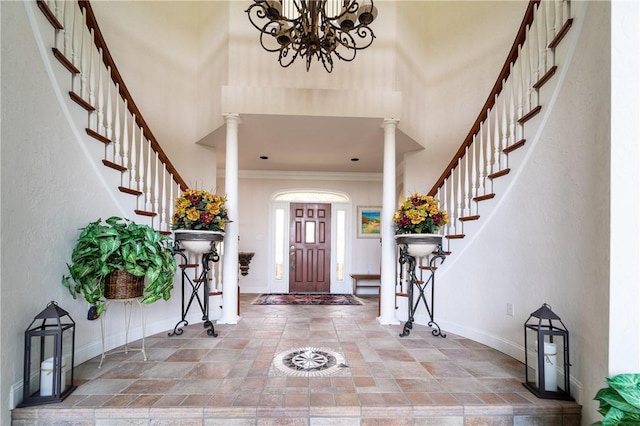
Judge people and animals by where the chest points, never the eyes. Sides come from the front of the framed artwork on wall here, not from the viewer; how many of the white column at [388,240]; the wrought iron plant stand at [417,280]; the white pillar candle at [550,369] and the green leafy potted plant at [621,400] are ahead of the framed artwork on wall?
4

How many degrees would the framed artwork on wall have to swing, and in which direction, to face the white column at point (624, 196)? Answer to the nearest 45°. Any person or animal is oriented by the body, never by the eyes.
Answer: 0° — it already faces it

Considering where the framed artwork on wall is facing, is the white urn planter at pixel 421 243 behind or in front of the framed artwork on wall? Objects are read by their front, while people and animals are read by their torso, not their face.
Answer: in front

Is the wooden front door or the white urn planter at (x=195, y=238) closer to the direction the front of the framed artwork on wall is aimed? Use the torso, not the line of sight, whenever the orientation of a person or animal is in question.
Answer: the white urn planter

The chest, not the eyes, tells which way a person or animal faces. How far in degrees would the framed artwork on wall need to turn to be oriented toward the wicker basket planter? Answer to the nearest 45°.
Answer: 0° — it already faces it

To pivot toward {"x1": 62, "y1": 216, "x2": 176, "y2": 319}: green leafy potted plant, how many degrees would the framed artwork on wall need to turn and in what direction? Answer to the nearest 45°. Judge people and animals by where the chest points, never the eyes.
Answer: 0° — it already faces it

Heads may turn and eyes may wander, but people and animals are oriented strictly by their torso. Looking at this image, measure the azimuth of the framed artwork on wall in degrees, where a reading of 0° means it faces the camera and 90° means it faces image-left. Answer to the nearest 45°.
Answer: approximately 0°

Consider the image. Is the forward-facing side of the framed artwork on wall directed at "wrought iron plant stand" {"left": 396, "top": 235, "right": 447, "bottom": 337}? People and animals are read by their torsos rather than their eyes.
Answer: yes

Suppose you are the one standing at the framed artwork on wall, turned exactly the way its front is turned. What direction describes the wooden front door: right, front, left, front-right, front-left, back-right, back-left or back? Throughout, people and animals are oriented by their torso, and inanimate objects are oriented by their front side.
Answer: right

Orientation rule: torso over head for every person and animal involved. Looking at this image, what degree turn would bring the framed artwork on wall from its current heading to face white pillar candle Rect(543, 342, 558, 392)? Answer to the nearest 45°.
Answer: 0° — it already faces it
